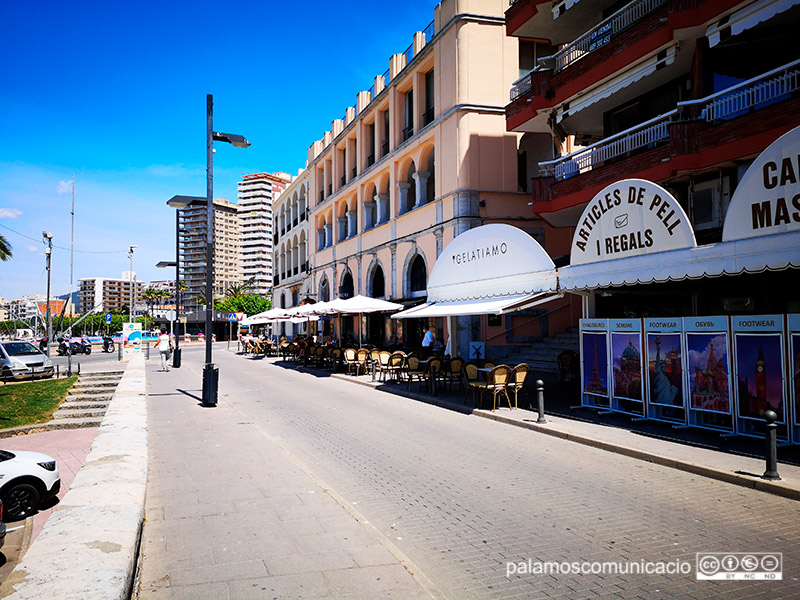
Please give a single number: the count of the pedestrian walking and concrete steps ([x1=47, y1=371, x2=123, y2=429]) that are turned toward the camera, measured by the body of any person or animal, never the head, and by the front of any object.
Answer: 1

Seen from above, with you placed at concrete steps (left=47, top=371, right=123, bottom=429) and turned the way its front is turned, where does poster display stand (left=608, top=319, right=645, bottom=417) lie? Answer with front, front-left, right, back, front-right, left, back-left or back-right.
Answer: front-left

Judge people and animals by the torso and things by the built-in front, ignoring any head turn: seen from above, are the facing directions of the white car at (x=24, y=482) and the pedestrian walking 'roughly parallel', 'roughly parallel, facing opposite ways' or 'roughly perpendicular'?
roughly perpendicular

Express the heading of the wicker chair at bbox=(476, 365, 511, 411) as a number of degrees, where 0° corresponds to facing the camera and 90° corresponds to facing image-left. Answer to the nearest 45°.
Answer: approximately 135°
